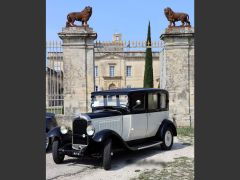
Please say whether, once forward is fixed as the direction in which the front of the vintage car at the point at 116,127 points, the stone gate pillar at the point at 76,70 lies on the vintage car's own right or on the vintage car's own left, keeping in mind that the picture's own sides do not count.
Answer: on the vintage car's own right

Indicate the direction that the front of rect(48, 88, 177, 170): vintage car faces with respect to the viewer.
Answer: facing the viewer and to the left of the viewer

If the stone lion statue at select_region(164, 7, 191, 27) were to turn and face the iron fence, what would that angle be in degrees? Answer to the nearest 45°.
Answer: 0° — it already faces it

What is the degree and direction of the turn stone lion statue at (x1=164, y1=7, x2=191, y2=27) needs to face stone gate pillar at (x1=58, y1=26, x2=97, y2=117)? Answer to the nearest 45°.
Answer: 0° — it already faces it

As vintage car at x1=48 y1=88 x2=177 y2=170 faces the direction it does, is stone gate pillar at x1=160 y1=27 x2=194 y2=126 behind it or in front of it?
behind

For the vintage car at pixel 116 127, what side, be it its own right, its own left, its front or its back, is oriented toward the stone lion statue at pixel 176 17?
back

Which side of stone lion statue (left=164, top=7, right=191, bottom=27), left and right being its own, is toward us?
left

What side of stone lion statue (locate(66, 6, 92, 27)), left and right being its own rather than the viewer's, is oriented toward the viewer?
right

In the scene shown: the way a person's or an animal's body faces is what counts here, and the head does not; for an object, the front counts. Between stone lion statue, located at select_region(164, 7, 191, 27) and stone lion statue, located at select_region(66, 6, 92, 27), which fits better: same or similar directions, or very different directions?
very different directions

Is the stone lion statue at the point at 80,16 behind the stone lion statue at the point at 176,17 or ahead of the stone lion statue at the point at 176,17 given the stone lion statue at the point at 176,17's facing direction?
ahead
